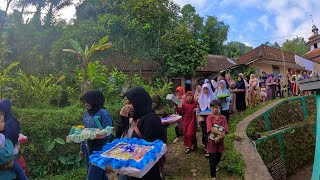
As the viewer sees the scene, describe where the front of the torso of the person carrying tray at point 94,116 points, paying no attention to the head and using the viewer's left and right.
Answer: facing the viewer and to the left of the viewer

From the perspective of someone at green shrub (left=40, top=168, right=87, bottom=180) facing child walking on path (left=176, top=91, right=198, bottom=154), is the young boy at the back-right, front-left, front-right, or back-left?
front-right

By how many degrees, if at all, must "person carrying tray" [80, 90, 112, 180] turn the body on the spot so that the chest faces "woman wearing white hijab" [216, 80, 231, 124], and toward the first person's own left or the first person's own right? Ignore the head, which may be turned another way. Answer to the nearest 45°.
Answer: approximately 180°

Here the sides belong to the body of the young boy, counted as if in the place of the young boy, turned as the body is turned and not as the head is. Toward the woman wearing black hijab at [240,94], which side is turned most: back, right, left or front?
back

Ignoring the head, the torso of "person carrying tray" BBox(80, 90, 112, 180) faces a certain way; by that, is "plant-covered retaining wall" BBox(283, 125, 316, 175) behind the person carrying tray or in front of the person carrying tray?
behind

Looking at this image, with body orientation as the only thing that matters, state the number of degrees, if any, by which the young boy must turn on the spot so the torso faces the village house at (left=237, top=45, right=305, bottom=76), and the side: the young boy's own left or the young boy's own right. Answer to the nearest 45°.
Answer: approximately 180°

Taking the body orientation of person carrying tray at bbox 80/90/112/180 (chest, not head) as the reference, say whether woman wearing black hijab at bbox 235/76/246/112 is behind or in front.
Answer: behind

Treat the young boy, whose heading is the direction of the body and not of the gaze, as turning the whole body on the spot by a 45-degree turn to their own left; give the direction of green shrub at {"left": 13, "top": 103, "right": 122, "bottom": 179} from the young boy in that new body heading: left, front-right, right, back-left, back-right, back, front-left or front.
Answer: back-right

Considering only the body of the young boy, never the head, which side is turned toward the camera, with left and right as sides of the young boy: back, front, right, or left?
front

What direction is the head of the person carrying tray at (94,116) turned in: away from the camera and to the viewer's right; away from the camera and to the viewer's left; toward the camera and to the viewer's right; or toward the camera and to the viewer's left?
toward the camera and to the viewer's left

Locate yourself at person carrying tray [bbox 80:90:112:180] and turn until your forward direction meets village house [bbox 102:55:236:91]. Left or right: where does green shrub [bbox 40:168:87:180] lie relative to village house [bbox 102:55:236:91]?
left

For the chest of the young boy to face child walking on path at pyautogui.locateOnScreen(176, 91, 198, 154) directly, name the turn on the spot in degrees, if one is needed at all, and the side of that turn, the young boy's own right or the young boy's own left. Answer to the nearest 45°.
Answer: approximately 135° to the young boy's own right

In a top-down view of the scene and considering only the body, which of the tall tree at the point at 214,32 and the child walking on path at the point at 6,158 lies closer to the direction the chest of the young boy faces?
the child walking on path

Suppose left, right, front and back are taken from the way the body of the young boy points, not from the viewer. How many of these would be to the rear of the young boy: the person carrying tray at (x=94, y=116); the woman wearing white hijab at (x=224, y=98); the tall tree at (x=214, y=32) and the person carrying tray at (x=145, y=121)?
2

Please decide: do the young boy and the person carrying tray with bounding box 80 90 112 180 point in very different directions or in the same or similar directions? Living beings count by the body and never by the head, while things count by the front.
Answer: same or similar directions

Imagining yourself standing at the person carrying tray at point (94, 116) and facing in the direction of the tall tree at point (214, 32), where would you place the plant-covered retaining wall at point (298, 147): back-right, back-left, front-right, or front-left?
front-right
